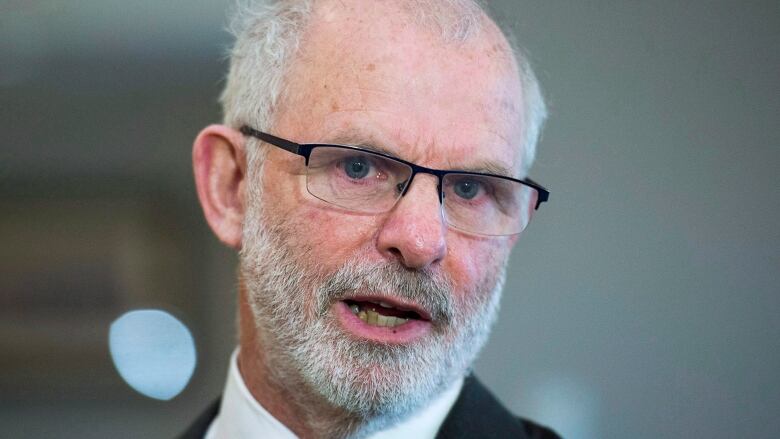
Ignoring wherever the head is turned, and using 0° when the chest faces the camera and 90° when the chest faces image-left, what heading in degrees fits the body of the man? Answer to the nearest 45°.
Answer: approximately 315°

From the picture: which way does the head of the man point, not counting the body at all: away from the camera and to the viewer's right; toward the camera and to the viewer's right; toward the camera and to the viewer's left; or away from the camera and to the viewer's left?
toward the camera and to the viewer's right
